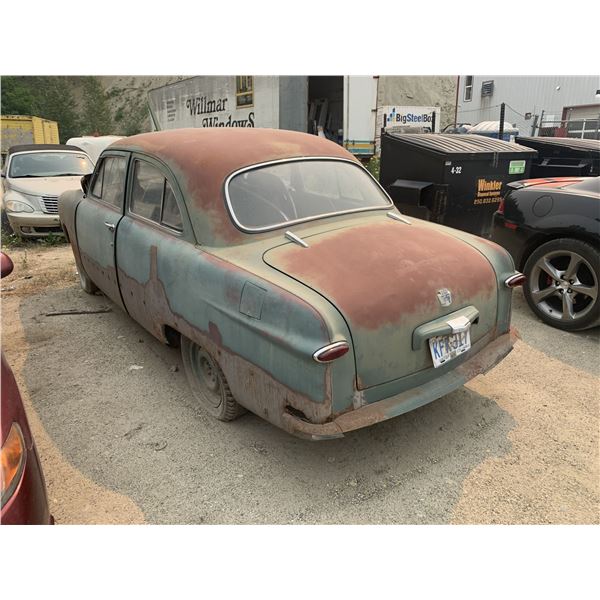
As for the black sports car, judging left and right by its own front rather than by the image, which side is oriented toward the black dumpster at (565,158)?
left

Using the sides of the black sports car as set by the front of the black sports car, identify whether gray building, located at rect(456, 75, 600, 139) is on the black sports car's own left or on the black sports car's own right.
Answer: on the black sports car's own left

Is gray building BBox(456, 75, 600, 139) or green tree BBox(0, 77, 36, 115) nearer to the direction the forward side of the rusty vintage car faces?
the green tree

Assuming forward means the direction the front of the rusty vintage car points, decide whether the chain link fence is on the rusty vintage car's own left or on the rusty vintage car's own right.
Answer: on the rusty vintage car's own right

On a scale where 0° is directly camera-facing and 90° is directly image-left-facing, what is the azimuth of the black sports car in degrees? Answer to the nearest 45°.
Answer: approximately 270°

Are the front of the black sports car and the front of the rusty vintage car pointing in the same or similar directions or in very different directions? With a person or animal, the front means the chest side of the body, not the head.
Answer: very different directions

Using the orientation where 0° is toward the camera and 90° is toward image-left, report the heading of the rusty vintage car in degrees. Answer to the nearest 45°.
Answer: approximately 135°

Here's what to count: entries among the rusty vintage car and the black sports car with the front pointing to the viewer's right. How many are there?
1

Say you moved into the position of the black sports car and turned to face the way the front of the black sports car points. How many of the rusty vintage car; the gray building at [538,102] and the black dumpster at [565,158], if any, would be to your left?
2

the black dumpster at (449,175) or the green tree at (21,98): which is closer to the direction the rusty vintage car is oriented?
the green tree

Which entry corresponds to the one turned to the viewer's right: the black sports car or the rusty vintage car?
the black sports car

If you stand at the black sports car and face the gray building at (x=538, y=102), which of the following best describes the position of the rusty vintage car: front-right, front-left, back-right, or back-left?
back-left

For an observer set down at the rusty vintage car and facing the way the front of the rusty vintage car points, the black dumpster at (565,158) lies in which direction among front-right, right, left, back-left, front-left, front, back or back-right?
right
